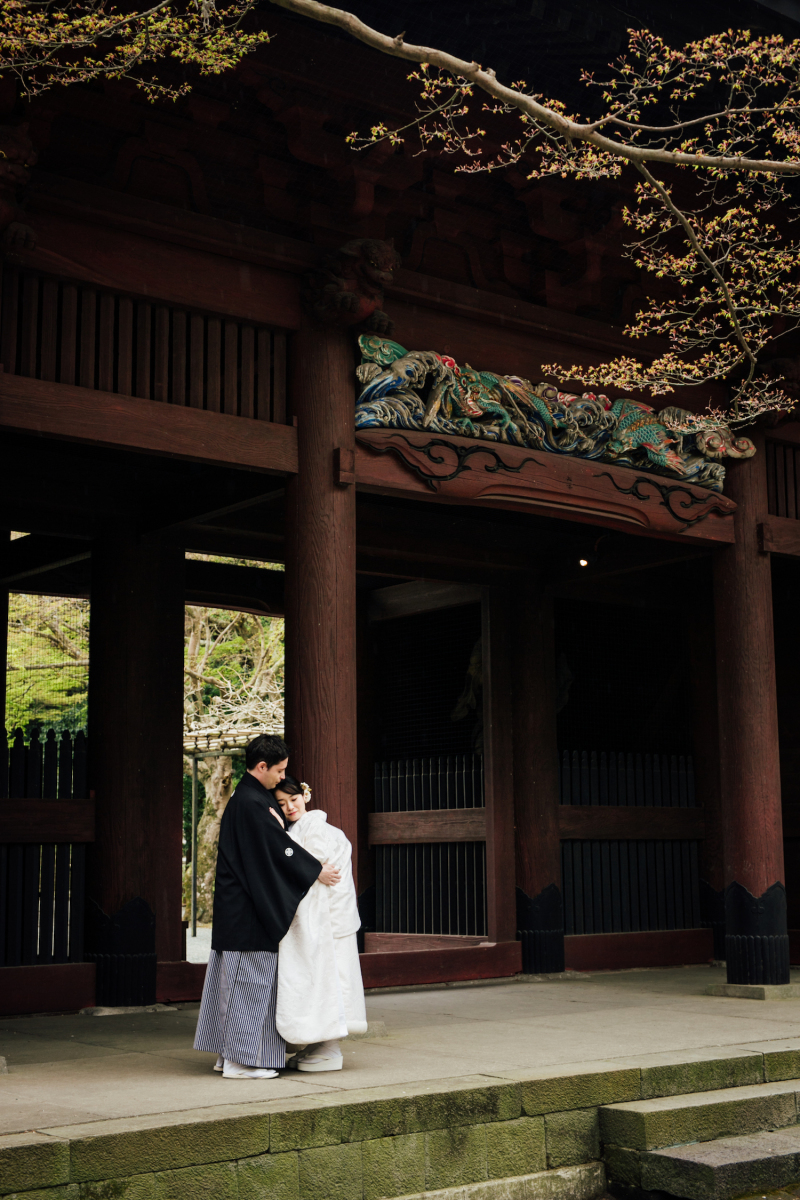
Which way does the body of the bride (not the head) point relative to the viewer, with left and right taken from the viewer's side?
facing to the left of the viewer

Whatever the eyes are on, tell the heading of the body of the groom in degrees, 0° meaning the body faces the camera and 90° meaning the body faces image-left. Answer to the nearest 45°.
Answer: approximately 270°

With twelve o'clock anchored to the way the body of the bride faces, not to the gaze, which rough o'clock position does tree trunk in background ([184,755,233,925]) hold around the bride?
The tree trunk in background is roughly at 3 o'clock from the bride.

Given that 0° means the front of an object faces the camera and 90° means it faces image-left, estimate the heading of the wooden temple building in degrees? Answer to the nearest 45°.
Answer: approximately 315°

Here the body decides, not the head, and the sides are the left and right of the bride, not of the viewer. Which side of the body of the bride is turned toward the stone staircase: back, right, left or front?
back

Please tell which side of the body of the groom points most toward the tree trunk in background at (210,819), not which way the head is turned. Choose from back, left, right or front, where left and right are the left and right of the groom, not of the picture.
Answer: left

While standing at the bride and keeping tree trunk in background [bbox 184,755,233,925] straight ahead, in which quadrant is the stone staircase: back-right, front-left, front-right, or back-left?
back-right

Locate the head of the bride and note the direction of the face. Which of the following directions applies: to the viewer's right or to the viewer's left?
to the viewer's left

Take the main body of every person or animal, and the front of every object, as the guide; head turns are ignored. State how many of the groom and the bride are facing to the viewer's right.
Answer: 1

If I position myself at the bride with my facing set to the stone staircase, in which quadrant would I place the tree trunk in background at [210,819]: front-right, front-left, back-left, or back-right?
back-left
